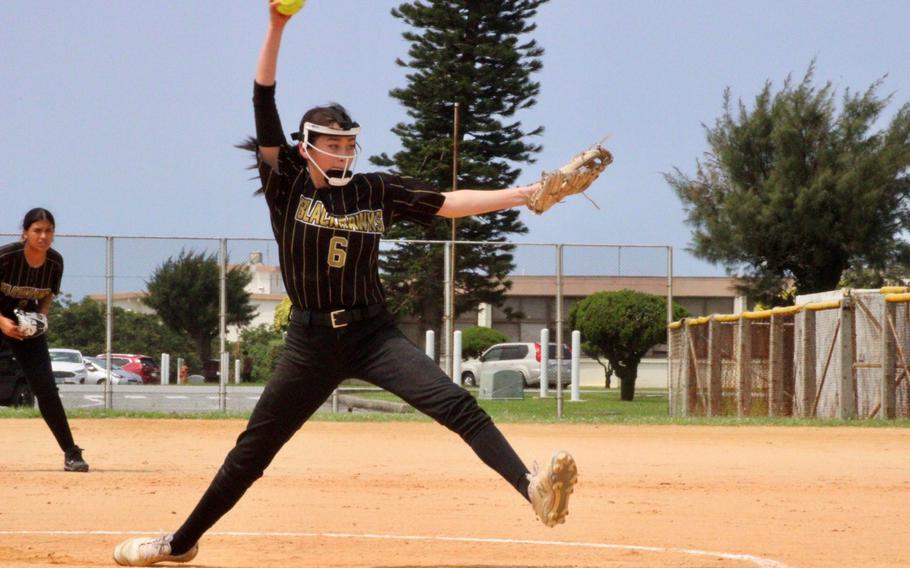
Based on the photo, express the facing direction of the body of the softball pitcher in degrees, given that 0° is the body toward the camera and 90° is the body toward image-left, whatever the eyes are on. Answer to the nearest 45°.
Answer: approximately 0°

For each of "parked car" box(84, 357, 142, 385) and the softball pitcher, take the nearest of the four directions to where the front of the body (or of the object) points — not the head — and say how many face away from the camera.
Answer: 0

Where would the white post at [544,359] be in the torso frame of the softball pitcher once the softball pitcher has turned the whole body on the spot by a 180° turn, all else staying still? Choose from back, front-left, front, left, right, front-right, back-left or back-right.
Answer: front

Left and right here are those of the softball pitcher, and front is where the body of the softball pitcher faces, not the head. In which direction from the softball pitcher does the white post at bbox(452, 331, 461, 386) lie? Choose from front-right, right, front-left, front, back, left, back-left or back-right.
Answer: back

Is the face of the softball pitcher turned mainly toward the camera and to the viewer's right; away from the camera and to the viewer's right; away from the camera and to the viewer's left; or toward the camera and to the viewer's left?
toward the camera and to the viewer's right

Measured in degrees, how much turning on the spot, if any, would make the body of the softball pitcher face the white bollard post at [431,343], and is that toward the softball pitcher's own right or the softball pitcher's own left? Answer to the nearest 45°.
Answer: approximately 180°

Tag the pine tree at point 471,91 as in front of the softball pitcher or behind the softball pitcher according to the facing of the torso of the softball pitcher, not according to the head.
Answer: behind

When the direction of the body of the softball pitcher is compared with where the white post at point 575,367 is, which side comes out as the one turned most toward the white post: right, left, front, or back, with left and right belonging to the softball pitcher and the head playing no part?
back

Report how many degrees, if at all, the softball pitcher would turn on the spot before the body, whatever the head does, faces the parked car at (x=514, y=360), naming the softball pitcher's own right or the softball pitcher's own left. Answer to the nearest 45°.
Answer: approximately 180°

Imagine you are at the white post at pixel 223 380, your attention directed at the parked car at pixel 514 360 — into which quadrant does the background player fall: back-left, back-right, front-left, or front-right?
back-right

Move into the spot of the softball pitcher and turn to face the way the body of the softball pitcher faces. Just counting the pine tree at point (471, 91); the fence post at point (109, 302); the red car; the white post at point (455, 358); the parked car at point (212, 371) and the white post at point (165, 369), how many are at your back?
6

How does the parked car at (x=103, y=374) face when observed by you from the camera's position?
facing the viewer and to the right of the viewer
